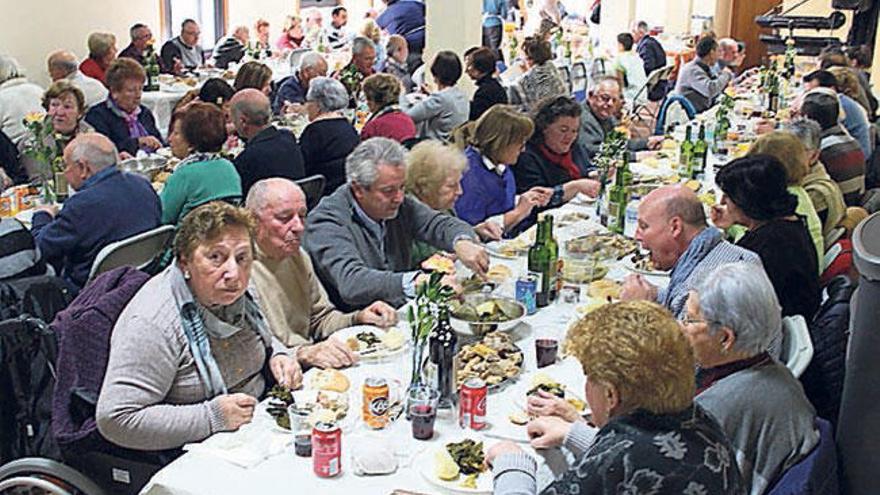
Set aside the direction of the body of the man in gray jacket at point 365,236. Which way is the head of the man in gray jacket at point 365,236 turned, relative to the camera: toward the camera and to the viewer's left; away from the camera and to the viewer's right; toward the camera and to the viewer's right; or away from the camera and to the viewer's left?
toward the camera and to the viewer's right

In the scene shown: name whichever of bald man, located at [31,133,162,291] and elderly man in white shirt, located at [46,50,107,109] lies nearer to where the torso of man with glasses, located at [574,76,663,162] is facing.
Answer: the bald man

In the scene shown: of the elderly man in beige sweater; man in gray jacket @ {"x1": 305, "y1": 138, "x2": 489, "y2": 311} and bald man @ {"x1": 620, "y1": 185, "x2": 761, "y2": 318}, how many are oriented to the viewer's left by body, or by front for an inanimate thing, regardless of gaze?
1

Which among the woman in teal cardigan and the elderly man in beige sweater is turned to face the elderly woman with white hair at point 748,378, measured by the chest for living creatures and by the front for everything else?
the elderly man in beige sweater

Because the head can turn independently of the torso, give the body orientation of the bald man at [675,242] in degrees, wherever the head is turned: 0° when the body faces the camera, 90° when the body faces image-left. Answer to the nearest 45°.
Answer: approximately 90°

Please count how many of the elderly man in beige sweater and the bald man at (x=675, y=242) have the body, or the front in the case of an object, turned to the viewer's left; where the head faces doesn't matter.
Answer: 1

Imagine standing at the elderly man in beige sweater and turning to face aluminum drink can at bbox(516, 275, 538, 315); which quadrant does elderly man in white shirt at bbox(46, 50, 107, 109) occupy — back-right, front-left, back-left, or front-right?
back-left

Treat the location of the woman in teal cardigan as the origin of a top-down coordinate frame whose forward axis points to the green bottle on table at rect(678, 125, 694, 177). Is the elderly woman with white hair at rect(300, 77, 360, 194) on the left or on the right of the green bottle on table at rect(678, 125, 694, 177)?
left

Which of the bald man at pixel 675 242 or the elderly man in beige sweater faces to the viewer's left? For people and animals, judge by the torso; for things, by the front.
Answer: the bald man

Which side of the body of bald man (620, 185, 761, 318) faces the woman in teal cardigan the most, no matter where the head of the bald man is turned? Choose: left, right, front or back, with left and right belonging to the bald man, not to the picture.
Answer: front

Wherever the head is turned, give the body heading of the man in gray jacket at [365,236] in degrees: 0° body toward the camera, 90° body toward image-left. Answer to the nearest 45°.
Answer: approximately 315°

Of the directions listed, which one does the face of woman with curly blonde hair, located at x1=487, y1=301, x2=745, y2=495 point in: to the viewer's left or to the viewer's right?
to the viewer's left
